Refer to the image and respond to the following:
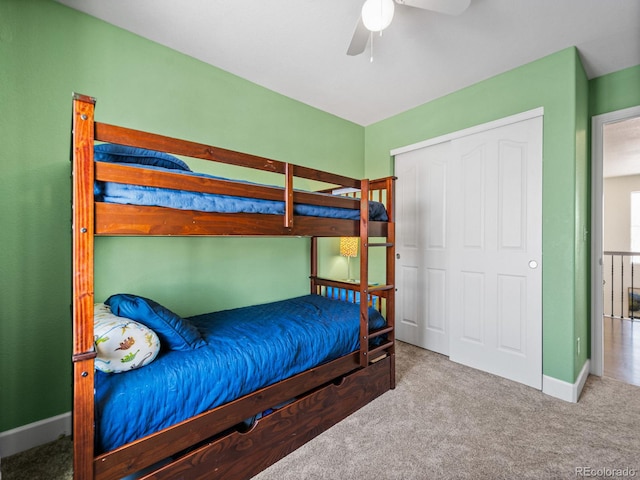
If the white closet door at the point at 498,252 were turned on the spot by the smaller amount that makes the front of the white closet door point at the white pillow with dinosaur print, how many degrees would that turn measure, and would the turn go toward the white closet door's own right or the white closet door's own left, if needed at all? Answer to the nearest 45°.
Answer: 0° — it already faces it

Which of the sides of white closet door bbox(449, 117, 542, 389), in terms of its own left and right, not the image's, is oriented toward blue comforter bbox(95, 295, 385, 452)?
front

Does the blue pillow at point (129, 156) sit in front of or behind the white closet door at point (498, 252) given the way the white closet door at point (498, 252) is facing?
in front

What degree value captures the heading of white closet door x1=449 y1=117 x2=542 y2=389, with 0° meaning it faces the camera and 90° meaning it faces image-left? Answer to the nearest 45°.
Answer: approximately 45°
